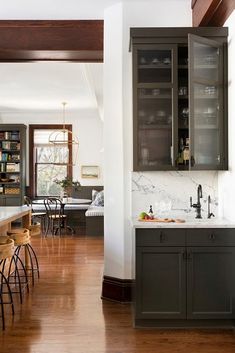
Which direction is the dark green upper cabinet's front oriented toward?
toward the camera

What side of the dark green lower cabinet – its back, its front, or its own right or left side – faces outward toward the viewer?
front

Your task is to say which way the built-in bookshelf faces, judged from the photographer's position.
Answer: facing the viewer

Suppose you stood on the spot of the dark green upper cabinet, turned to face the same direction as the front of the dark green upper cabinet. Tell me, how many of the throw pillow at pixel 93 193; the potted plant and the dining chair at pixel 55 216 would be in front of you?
0

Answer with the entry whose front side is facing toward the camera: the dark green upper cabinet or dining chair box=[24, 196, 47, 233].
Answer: the dark green upper cabinet

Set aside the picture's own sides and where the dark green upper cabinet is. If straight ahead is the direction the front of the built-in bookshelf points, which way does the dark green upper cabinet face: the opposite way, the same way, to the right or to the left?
the same way

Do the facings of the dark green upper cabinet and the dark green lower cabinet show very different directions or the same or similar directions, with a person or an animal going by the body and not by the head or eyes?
same or similar directions

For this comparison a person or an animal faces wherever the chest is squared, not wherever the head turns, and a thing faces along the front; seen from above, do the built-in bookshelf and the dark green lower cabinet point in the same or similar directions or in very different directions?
same or similar directions

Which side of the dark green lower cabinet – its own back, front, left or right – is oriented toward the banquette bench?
back

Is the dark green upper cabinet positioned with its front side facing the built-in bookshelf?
no

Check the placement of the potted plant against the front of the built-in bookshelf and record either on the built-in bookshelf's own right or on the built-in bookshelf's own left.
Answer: on the built-in bookshelf's own left

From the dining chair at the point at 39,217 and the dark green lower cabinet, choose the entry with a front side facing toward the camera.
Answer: the dark green lower cabinet
